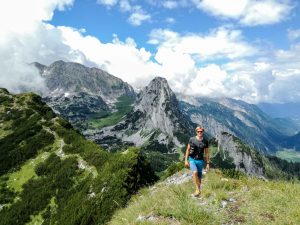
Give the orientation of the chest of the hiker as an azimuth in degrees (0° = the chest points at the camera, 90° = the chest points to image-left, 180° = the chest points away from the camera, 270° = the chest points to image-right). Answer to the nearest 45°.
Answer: approximately 0°
